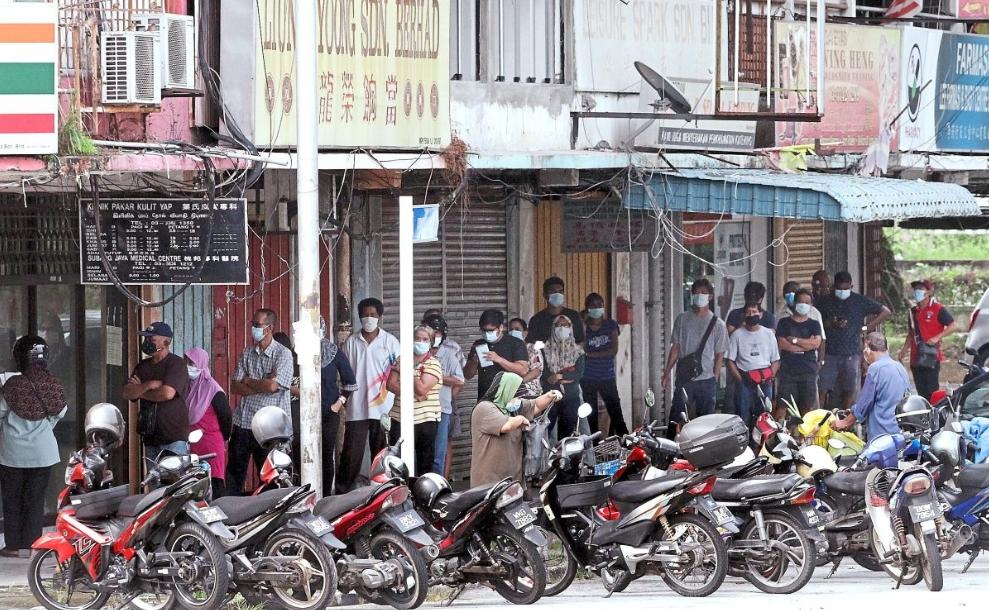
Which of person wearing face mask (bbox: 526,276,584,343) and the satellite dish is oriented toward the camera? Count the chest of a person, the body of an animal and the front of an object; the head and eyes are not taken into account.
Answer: the person wearing face mask

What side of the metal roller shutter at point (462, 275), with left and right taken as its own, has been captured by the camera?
front

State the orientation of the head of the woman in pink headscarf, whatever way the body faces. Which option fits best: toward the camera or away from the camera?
toward the camera

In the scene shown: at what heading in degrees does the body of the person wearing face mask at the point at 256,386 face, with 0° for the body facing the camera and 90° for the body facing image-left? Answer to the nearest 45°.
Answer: approximately 45°

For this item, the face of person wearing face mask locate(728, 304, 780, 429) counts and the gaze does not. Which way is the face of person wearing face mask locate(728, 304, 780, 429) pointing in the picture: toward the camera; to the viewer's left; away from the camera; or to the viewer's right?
toward the camera

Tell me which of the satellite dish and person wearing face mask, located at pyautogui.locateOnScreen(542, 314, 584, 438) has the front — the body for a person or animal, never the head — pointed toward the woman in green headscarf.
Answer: the person wearing face mask

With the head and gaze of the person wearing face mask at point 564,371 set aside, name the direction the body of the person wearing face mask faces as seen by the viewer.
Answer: toward the camera

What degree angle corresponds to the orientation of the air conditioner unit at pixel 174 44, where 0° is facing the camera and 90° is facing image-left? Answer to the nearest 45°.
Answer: approximately 315°

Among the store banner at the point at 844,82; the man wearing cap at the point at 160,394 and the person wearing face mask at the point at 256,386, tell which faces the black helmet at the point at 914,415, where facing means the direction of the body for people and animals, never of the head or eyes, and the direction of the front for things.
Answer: the store banner

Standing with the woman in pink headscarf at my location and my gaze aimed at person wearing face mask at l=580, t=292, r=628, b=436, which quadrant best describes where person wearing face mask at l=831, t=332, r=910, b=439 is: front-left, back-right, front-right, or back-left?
front-right

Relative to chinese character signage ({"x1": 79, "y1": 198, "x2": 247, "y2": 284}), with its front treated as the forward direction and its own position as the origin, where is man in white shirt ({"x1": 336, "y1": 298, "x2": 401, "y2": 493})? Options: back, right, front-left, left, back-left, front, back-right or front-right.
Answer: back-left

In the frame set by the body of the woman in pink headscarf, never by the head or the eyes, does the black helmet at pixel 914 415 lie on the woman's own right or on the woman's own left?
on the woman's own left

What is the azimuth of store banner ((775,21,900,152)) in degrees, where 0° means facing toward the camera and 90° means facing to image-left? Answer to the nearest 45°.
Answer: approximately 0°

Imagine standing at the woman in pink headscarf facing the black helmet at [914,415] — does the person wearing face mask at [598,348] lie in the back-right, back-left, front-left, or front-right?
front-left
